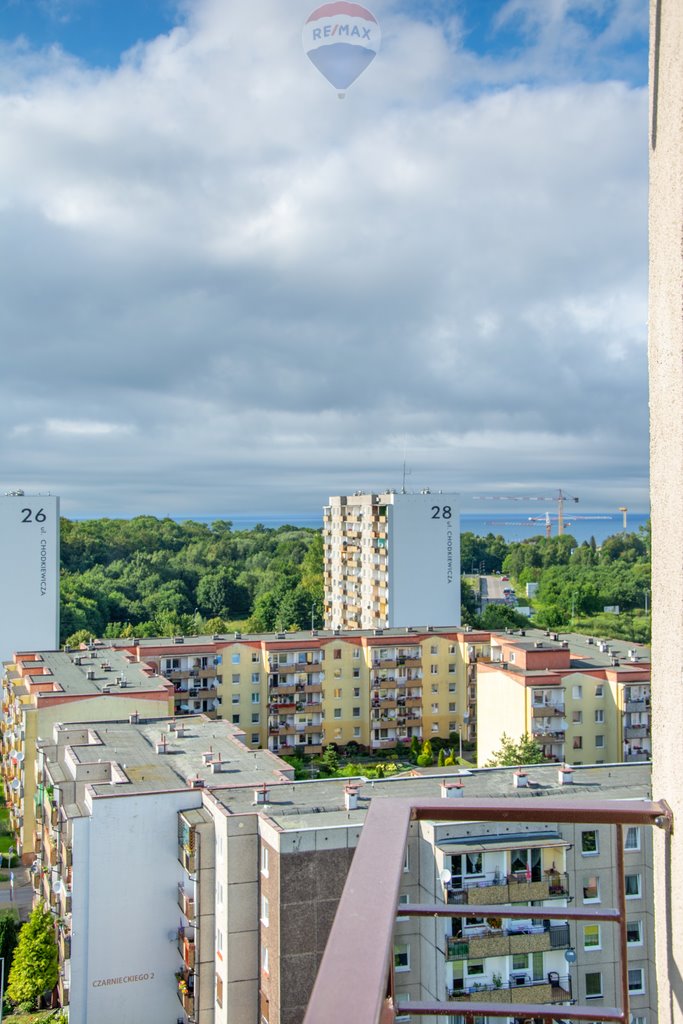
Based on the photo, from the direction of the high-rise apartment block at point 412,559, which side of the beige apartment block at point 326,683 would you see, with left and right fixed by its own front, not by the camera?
back

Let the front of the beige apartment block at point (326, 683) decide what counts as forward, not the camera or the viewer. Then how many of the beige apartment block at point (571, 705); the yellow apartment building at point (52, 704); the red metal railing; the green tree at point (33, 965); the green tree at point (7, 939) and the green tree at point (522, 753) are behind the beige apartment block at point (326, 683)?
0

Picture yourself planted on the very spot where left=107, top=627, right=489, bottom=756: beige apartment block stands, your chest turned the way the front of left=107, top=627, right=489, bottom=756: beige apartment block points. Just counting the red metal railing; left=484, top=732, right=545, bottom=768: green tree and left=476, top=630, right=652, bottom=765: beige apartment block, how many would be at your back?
0

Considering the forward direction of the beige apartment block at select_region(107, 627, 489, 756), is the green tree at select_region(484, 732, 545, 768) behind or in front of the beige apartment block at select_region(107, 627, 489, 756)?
in front

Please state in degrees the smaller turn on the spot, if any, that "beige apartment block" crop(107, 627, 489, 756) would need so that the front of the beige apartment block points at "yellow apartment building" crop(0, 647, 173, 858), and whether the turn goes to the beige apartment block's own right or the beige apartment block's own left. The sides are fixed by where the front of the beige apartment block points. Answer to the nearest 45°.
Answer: approximately 45° to the beige apartment block's own right

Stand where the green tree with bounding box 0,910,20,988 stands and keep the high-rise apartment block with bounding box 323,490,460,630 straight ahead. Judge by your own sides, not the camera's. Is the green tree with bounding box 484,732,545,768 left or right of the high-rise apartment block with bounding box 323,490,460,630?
right

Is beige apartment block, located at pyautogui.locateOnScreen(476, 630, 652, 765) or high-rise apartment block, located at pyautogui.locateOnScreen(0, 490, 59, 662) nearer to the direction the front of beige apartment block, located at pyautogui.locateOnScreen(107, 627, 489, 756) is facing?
the beige apartment block

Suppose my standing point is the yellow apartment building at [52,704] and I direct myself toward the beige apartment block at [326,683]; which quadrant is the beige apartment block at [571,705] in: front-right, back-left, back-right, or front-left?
front-right

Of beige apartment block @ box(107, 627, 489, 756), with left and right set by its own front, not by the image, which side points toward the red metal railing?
front

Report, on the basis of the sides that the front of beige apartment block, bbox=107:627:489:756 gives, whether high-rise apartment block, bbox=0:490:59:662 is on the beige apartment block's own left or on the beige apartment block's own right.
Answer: on the beige apartment block's own right

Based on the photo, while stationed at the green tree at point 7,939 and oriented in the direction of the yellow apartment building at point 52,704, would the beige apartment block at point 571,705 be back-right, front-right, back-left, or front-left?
front-right

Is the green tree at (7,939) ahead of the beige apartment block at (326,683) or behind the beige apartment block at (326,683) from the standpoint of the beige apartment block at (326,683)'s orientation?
ahead

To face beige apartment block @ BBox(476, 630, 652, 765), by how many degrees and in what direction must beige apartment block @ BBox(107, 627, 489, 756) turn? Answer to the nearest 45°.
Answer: approximately 45° to its left

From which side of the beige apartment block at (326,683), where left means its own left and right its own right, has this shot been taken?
front

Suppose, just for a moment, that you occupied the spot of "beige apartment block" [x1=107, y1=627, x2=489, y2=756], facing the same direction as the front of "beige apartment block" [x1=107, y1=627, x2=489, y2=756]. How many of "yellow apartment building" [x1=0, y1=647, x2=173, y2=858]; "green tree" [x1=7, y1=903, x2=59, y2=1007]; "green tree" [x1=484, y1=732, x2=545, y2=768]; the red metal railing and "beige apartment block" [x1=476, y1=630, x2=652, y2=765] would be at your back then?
0

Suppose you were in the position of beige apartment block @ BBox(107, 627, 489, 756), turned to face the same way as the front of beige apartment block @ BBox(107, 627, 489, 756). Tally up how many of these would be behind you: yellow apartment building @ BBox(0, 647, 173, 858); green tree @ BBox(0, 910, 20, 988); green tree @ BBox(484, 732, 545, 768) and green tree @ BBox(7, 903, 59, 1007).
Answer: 0

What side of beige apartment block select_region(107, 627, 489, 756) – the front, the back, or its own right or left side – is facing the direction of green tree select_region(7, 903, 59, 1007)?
front
